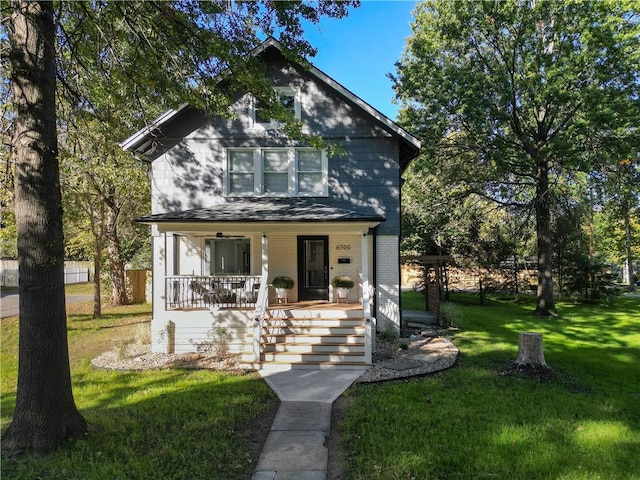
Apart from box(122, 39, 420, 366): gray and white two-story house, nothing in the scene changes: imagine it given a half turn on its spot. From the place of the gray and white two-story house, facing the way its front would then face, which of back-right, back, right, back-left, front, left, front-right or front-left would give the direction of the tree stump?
back-right

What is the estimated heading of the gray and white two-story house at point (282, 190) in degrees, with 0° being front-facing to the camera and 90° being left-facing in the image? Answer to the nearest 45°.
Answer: approximately 0°
